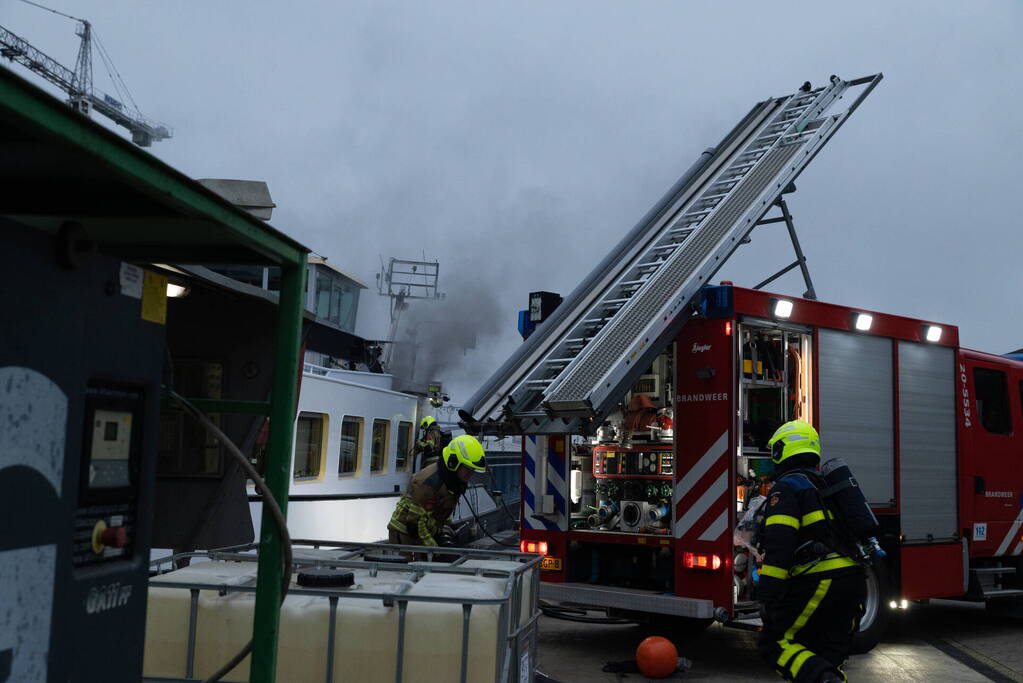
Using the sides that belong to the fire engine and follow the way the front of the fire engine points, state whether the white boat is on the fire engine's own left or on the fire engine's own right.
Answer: on the fire engine's own left

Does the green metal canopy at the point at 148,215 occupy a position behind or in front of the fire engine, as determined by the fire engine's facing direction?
behind

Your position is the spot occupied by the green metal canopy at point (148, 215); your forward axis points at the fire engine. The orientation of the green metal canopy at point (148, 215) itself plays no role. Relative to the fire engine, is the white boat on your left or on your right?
left

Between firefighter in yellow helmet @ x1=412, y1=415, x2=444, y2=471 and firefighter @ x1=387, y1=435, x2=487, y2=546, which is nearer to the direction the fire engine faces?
the firefighter in yellow helmet

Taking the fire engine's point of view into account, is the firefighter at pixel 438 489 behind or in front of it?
behind

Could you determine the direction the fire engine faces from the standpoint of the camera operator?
facing away from the viewer and to the right of the viewer
